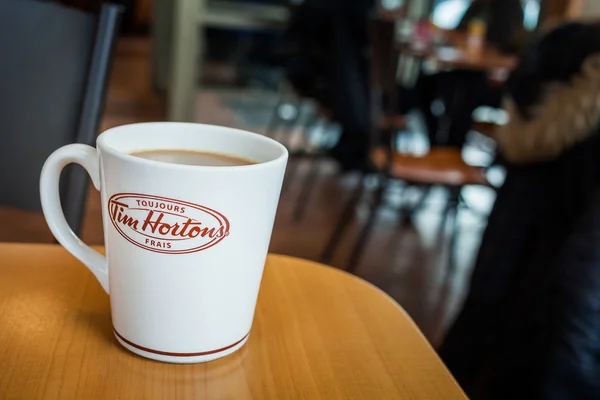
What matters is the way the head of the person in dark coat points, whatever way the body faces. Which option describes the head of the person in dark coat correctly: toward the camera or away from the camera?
away from the camera
